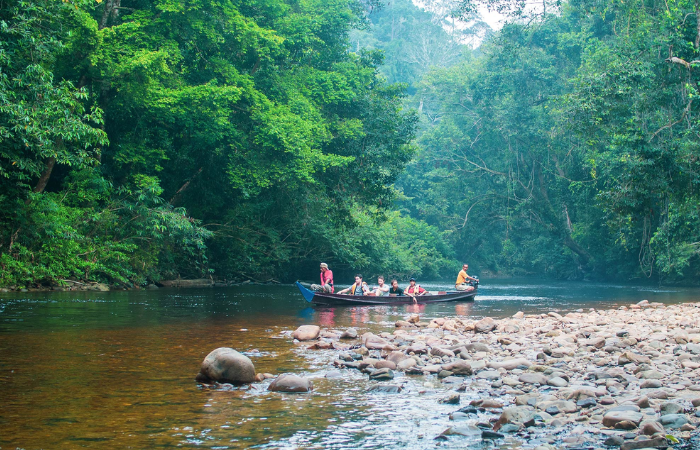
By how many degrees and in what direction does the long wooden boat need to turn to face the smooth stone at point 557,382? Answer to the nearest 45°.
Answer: approximately 90° to its left

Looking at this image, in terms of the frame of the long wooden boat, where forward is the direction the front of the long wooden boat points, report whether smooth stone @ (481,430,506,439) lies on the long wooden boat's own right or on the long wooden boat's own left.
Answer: on the long wooden boat's own left

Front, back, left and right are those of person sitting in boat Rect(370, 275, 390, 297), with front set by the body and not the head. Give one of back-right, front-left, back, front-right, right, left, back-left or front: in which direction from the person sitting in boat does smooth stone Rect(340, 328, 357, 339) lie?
front-left

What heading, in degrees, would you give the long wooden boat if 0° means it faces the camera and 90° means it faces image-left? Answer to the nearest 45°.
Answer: approximately 90°

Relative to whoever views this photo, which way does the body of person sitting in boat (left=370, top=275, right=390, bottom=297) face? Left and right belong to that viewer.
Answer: facing the viewer and to the left of the viewer

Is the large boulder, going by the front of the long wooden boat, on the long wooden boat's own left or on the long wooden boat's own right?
on the long wooden boat's own left

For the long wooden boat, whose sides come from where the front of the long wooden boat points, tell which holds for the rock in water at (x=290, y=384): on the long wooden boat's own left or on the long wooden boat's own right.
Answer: on the long wooden boat's own left

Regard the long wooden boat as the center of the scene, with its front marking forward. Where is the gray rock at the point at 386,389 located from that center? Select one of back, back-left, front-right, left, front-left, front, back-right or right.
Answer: left

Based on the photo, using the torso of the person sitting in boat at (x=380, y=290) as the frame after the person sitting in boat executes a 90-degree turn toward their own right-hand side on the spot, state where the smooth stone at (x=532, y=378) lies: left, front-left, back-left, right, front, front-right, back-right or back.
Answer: back-left

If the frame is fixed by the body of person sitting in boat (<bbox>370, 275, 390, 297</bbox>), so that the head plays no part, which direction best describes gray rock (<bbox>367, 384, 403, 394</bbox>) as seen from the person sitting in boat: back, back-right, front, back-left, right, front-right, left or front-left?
front-left

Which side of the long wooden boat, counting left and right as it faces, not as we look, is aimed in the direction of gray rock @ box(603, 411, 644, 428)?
left

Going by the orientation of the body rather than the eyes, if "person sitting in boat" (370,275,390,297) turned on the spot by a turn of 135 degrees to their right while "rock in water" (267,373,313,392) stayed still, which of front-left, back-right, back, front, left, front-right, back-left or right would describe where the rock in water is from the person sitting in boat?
back

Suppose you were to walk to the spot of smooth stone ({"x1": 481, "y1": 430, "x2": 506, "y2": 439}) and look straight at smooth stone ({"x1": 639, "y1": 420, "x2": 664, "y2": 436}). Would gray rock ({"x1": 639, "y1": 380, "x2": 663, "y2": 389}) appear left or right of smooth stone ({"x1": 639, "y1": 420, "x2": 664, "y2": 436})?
left

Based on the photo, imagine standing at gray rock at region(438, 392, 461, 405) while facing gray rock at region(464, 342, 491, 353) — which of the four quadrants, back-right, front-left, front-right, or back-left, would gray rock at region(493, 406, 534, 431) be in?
back-right

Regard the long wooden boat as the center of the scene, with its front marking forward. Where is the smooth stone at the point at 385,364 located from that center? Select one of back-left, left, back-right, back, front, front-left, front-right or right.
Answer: left

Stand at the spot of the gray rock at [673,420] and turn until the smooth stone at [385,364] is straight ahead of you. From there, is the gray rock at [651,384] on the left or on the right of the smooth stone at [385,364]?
right

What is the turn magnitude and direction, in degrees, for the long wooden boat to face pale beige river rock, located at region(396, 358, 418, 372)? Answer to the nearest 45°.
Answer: approximately 90° to its left
